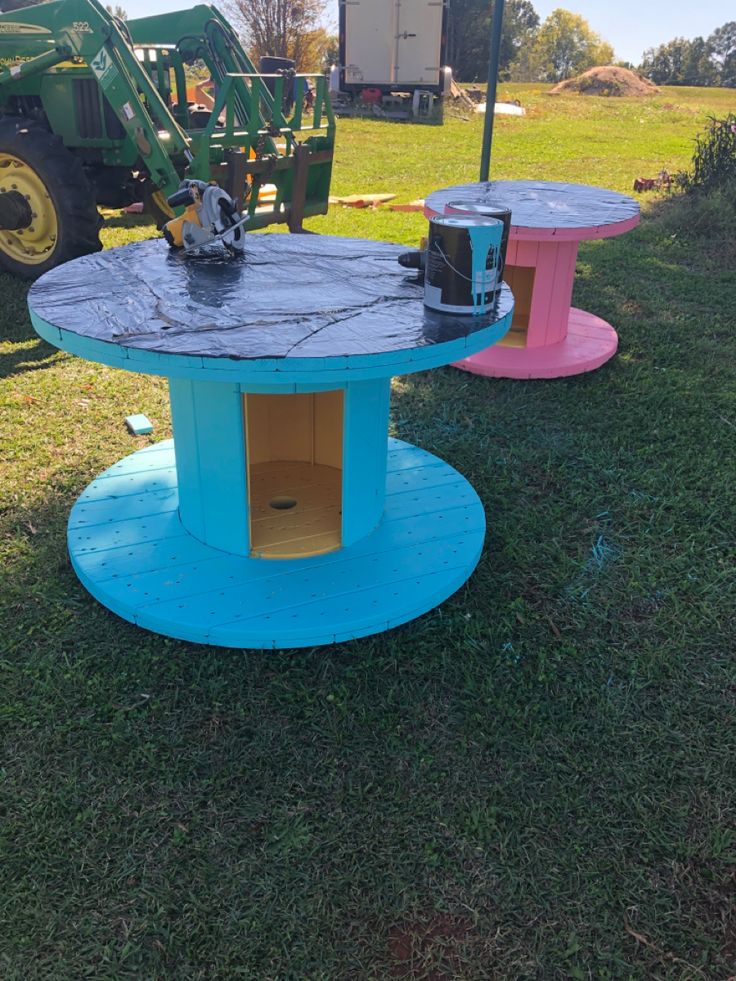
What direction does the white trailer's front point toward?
away from the camera

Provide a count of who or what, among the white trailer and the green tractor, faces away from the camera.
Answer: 1

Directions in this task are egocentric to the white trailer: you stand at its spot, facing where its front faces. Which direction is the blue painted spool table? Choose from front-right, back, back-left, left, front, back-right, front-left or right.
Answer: back

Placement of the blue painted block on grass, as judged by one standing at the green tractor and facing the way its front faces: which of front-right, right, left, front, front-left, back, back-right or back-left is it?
front-right

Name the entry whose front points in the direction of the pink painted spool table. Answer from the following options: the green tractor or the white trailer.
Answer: the green tractor

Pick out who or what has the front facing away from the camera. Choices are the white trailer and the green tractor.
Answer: the white trailer

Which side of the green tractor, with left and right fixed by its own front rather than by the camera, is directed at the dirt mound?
left

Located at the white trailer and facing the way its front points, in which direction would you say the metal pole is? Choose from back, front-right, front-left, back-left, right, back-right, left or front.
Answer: back

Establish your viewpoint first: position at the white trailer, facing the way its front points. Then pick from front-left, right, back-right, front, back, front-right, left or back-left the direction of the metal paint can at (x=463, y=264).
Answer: back

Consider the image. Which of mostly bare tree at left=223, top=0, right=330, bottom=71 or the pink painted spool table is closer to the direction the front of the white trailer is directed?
the mostly bare tree

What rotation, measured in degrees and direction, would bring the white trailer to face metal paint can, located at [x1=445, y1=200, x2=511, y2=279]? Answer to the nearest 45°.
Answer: approximately 180°

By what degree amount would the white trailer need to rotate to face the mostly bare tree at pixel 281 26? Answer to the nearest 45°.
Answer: approximately 45° to its left

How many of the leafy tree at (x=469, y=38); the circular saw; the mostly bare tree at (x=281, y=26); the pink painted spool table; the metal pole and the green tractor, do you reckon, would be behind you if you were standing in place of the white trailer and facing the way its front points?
4

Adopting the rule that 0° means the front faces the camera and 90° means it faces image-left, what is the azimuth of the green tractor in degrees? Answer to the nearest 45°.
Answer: approximately 315°
